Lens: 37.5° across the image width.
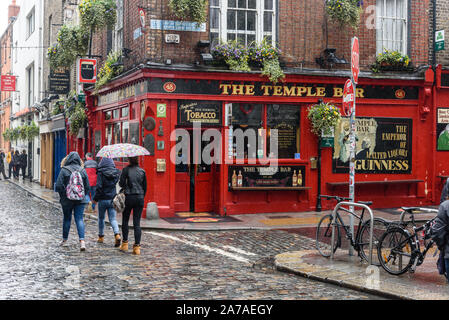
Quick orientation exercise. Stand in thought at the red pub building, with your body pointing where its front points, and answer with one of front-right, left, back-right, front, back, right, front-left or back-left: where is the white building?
back-right

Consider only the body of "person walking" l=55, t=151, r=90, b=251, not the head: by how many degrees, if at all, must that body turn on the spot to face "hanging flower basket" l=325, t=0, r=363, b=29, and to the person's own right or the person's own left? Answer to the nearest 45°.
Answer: approximately 45° to the person's own right

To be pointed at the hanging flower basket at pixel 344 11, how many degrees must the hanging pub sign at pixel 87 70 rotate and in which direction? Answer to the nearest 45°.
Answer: approximately 45° to its left

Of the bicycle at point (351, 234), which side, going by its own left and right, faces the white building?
front

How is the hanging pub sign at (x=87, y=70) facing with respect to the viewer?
toward the camera

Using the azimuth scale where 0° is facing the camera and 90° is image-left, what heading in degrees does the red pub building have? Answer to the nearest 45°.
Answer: approximately 0°

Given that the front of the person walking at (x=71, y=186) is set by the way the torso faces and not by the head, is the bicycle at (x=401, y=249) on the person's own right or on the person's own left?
on the person's own right

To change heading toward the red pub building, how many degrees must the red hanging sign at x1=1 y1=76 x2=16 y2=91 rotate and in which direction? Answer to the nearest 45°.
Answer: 0° — it already faces it

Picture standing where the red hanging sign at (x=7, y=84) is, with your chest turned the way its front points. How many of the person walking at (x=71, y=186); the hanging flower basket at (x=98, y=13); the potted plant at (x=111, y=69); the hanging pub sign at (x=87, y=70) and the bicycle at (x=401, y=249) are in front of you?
5

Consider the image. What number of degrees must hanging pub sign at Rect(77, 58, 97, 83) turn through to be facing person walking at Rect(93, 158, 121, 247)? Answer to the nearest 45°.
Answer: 0° — it already faces them
